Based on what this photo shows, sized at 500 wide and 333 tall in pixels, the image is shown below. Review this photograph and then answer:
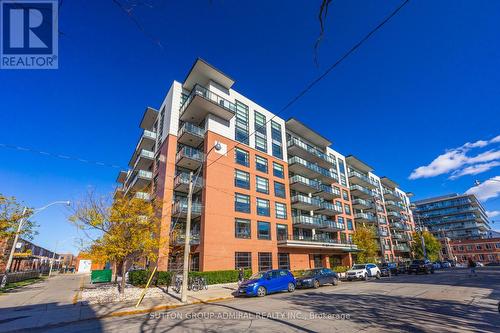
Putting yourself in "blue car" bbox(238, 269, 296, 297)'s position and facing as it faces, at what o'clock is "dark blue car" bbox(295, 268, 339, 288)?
The dark blue car is roughly at 6 o'clock from the blue car.

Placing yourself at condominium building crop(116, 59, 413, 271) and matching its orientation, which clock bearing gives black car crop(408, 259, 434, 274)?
The black car is roughly at 10 o'clock from the condominium building.

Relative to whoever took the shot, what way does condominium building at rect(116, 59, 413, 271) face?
facing the viewer and to the right of the viewer

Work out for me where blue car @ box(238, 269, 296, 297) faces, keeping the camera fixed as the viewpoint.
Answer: facing the viewer and to the left of the viewer

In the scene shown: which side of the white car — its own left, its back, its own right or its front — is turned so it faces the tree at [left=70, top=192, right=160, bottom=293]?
front

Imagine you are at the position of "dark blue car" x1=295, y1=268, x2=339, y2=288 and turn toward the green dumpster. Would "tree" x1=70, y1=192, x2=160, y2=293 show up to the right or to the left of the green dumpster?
left

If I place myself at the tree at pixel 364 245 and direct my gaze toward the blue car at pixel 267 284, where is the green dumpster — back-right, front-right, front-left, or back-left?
front-right

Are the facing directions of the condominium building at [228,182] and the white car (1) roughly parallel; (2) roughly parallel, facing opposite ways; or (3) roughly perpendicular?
roughly perpendicular

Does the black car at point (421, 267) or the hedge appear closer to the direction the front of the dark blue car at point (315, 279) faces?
the hedge

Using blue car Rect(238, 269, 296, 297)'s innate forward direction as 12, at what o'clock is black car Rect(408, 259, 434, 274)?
The black car is roughly at 6 o'clock from the blue car.

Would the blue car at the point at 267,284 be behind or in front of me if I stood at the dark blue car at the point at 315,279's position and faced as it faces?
in front

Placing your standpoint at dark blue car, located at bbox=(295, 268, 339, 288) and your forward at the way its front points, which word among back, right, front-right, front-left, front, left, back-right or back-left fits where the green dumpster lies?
front-right

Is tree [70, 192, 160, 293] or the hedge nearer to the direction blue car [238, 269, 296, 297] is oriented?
the tree

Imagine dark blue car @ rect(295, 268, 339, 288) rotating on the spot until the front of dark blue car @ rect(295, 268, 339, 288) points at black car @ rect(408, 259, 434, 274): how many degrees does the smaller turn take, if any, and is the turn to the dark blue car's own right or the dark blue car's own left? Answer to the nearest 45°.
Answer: approximately 180°

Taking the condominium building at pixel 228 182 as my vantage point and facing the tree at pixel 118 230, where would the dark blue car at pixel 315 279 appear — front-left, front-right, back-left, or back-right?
front-left

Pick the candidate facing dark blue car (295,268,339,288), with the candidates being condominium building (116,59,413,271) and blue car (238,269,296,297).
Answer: the condominium building

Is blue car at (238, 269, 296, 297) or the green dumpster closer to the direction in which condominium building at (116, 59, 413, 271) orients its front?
the blue car

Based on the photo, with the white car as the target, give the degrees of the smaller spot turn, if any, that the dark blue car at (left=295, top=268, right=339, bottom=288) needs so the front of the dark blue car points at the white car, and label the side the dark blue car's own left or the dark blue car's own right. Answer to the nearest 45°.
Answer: approximately 180°
